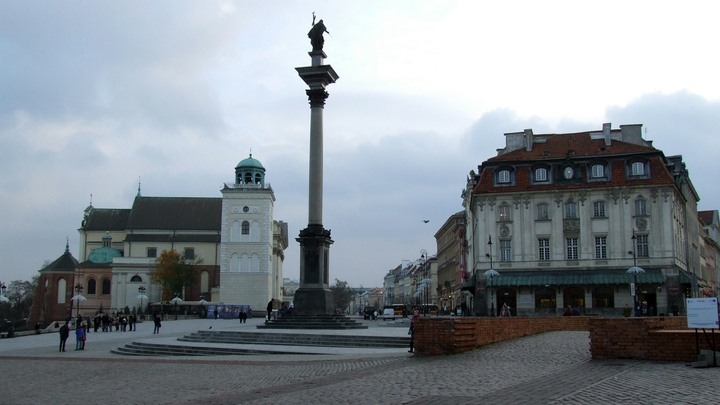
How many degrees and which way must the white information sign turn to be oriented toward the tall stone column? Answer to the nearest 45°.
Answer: approximately 135° to its right

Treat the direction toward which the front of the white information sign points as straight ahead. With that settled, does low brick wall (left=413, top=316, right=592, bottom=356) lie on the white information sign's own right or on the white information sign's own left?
on the white information sign's own right

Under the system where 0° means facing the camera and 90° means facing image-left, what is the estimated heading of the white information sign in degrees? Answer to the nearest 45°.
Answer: approximately 0°

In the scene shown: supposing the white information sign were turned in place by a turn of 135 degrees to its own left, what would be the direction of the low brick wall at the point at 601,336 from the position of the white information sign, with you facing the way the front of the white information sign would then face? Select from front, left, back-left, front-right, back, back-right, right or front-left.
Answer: left

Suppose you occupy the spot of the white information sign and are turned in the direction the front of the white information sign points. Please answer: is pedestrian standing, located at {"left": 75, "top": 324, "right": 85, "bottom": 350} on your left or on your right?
on your right
